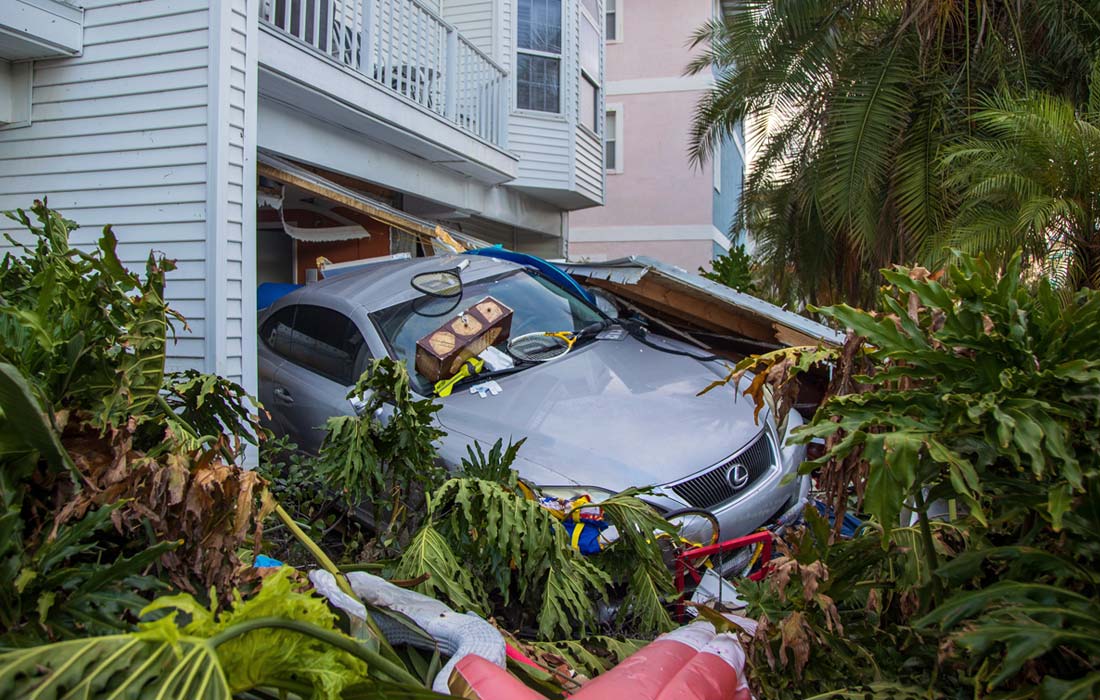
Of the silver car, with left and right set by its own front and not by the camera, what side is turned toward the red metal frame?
front

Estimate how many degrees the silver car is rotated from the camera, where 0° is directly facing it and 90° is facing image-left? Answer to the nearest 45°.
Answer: approximately 315°

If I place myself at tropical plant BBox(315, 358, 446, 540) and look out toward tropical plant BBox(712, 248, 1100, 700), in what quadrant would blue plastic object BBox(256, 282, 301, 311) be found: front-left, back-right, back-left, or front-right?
back-left

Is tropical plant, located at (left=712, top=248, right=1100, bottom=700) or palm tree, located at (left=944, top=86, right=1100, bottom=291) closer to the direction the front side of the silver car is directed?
the tropical plant

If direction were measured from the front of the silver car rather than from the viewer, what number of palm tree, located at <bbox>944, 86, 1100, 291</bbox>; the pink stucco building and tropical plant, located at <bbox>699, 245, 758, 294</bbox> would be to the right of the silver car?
0

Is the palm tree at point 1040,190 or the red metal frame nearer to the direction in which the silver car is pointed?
the red metal frame

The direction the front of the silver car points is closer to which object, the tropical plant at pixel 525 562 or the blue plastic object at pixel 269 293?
the tropical plant

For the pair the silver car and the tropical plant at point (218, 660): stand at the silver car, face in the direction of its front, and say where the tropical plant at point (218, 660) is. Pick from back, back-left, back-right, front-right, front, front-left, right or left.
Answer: front-right

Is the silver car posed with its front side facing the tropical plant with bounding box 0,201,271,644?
no

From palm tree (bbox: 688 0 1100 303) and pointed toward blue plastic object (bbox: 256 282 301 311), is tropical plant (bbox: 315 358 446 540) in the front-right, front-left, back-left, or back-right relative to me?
front-left

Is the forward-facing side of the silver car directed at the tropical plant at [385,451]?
no

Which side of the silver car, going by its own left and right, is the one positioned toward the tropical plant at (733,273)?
left

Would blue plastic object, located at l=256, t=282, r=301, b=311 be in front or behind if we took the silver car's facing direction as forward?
behind

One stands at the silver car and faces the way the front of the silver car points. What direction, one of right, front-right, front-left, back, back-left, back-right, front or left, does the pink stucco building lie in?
back-left

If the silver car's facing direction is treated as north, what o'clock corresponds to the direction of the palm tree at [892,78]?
The palm tree is roughly at 9 o'clock from the silver car.

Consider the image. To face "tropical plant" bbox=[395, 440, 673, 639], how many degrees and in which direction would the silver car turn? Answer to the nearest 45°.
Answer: approximately 45° to its right

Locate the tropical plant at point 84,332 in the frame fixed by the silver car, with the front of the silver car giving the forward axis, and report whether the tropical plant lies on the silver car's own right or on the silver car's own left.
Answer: on the silver car's own right

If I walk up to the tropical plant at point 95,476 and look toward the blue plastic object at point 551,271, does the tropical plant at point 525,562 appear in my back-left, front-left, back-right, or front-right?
front-right
